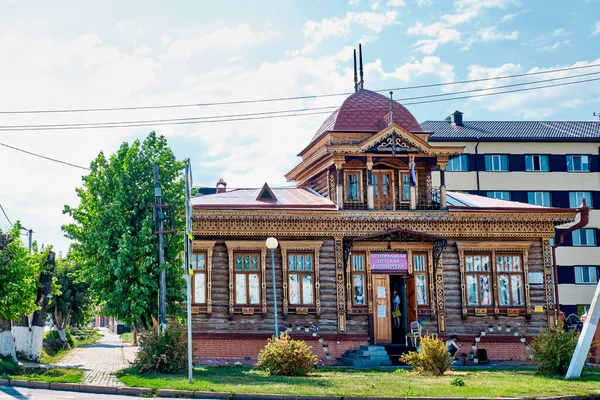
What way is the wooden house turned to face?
toward the camera

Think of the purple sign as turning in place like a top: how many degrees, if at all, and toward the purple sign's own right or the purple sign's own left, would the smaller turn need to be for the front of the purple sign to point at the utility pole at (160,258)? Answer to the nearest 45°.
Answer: approximately 45° to the purple sign's own right

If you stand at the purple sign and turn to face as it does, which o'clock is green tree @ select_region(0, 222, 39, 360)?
The green tree is roughly at 2 o'clock from the purple sign.

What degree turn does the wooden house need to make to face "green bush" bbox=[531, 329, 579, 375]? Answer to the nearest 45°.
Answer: approximately 45° to its left

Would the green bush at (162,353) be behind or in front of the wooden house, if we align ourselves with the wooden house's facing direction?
in front

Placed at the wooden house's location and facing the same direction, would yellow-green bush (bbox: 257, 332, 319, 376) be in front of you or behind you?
in front

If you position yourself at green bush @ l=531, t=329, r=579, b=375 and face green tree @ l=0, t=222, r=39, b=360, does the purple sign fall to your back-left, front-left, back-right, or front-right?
front-right

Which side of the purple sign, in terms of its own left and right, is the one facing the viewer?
front

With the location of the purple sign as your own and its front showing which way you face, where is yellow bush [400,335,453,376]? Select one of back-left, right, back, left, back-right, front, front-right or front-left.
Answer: front
